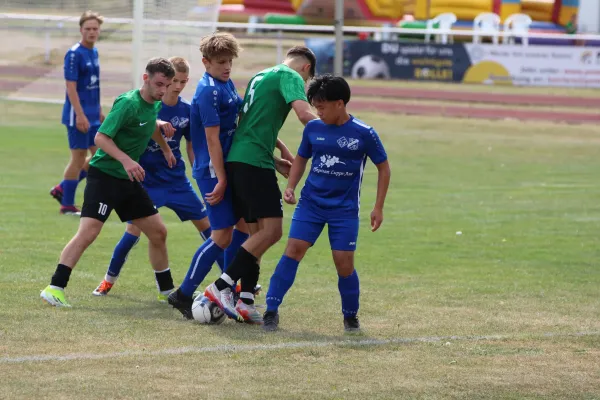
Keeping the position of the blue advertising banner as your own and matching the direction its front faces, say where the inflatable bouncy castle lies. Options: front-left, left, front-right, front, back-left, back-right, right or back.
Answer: back

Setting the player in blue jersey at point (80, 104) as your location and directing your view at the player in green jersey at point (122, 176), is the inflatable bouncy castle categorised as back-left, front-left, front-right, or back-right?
back-left

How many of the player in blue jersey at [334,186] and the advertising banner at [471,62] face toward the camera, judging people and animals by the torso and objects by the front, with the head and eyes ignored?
2

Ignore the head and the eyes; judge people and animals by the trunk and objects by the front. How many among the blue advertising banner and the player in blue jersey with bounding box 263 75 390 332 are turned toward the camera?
2

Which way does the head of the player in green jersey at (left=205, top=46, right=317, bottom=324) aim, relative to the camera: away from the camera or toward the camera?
away from the camera

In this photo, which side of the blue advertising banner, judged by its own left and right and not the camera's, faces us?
front

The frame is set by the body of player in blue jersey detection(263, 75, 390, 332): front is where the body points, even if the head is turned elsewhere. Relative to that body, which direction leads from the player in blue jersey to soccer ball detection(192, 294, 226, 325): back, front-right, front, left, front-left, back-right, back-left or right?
right

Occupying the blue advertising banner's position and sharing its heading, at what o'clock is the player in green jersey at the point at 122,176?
The player in green jersey is roughly at 12 o'clock from the blue advertising banner.

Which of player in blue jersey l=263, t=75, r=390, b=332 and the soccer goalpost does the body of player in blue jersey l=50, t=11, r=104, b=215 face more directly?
the player in blue jersey

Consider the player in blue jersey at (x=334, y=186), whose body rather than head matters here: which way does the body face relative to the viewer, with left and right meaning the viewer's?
facing the viewer

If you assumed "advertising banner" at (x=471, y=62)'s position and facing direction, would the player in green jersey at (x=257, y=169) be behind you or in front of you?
in front

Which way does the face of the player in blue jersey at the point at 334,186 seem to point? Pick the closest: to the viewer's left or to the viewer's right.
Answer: to the viewer's left

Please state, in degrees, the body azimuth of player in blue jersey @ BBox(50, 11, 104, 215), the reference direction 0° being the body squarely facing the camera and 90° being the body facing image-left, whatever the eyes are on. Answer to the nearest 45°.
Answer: approximately 315°

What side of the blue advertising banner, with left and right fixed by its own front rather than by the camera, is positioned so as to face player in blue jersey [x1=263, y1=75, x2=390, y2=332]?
front

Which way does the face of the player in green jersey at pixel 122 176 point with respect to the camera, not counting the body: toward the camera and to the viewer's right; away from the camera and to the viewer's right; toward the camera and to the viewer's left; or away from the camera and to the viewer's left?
toward the camera and to the viewer's right

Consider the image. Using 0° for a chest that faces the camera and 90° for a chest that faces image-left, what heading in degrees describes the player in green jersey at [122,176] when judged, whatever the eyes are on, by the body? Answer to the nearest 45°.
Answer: approximately 315°
